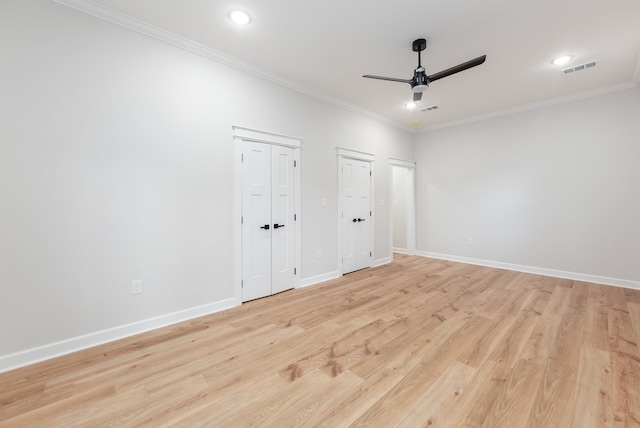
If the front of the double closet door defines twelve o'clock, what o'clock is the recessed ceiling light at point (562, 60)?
The recessed ceiling light is roughly at 11 o'clock from the double closet door.

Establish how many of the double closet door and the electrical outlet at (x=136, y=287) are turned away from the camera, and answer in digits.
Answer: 0

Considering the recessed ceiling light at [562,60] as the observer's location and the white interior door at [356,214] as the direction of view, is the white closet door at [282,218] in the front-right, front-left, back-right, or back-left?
front-left

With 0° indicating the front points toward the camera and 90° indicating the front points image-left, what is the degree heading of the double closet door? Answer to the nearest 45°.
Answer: approximately 315°

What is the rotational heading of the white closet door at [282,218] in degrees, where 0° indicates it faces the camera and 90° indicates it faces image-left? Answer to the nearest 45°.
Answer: approximately 315°

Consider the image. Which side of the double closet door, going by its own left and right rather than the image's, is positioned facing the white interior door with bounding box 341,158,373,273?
left

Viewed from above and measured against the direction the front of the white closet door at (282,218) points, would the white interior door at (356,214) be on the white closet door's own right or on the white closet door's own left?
on the white closet door's own left

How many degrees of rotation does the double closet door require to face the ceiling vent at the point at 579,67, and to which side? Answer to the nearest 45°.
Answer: approximately 45° to its left

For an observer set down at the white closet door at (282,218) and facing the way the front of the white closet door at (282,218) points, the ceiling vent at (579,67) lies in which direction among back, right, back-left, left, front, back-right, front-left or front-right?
front-left

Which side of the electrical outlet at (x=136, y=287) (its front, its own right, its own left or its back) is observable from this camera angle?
front

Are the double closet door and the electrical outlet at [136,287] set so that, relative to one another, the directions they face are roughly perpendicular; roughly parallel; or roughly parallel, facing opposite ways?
roughly parallel

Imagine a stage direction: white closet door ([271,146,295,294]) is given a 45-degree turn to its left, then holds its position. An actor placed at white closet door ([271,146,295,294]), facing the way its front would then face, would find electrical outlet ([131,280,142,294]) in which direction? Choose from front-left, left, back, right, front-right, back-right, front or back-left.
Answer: back-right

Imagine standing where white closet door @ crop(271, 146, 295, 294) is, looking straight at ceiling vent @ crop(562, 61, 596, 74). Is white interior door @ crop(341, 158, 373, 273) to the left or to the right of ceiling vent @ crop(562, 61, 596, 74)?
left
